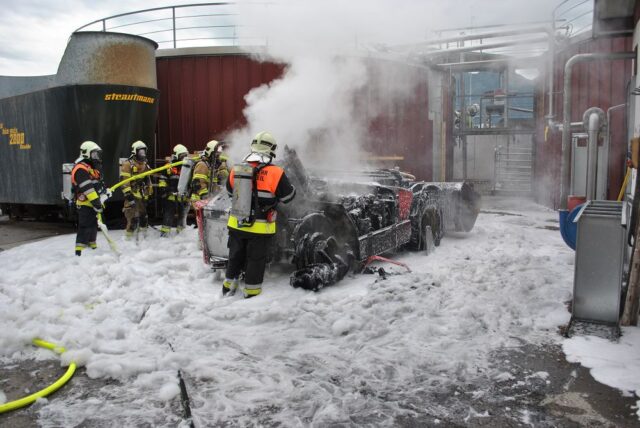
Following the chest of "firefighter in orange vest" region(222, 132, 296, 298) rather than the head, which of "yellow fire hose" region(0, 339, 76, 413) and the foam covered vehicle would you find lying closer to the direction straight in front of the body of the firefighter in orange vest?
the foam covered vehicle

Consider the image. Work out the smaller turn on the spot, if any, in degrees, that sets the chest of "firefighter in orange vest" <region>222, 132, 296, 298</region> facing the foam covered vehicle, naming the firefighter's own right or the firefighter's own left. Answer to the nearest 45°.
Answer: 0° — they already face it

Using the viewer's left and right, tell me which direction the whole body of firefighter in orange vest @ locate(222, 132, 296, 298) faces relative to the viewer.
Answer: facing away from the viewer and to the right of the viewer

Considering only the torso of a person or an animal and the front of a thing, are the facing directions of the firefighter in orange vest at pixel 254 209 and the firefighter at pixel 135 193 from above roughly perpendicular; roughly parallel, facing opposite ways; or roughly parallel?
roughly perpendicular

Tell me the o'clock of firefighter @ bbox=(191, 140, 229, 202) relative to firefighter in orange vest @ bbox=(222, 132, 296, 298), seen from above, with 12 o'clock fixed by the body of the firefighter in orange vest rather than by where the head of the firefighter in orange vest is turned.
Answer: The firefighter is roughly at 10 o'clock from the firefighter in orange vest.

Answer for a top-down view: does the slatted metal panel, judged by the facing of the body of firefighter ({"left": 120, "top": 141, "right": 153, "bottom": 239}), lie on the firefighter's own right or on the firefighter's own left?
on the firefighter's own left

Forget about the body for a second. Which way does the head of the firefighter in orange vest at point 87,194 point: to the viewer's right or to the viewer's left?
to the viewer's right

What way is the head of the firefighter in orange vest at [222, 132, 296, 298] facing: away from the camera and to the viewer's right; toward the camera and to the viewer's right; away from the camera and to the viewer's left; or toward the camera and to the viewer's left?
away from the camera and to the viewer's right

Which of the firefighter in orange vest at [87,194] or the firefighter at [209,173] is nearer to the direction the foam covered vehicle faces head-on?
the firefighter in orange vest

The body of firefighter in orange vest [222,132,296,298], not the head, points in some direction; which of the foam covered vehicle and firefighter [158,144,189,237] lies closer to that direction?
the foam covered vehicle

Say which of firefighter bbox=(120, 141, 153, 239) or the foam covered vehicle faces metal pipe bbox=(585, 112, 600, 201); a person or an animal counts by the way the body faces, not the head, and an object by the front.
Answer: the firefighter

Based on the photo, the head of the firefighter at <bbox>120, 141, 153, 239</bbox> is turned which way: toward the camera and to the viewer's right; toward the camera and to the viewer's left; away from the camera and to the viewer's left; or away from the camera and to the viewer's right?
toward the camera and to the viewer's right

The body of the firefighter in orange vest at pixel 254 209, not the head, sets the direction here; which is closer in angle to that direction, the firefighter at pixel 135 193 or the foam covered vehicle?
the foam covered vehicle
